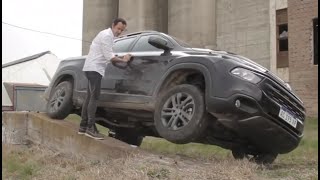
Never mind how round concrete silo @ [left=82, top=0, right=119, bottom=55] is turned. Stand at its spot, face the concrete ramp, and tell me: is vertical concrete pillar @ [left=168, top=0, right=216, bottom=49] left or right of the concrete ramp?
left

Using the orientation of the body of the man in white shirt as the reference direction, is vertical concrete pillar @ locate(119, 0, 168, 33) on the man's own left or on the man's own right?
on the man's own left

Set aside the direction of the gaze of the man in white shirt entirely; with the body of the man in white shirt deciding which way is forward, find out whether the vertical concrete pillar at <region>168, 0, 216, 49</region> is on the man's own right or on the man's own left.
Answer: on the man's own left

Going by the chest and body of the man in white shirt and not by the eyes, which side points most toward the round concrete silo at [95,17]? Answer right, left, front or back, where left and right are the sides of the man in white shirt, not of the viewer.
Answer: left

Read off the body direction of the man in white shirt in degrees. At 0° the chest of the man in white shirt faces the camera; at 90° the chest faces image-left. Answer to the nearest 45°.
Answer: approximately 270°
